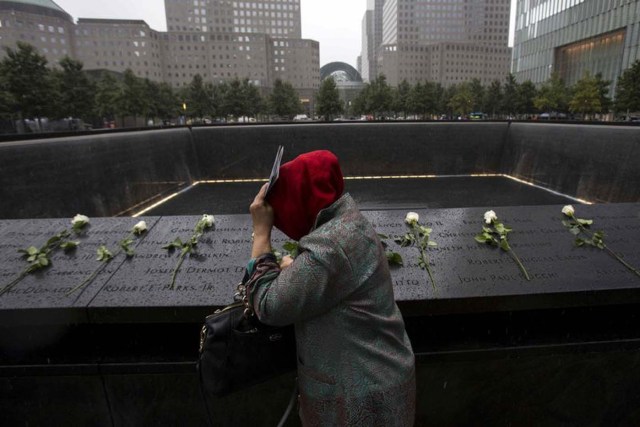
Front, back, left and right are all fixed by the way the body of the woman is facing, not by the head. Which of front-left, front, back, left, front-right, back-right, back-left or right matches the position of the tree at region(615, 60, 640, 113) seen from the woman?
right

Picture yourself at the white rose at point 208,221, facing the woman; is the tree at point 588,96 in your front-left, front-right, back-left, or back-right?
back-left

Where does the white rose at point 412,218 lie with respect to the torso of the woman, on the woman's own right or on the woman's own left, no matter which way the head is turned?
on the woman's own right

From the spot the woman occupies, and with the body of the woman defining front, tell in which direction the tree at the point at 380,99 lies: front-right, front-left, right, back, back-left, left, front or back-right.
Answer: front-right

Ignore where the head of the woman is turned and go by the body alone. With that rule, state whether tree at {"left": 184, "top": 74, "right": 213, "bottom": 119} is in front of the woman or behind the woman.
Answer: in front

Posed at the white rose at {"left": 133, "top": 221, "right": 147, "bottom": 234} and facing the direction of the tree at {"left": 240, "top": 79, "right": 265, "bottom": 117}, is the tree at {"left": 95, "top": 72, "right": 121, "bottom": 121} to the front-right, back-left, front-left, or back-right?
front-left

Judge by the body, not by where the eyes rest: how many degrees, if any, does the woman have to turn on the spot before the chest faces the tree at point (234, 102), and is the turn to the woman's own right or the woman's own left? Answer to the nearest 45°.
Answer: approximately 45° to the woman's own right

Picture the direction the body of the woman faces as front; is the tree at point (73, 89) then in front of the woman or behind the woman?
in front

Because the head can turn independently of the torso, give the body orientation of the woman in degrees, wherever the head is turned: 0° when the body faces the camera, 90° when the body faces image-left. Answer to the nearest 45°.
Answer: approximately 135°

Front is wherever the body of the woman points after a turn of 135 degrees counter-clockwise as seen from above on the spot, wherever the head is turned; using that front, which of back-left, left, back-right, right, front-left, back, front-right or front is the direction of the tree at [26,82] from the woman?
back-right

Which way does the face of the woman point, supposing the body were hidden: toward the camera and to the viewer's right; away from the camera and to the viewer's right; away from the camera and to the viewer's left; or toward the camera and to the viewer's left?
away from the camera and to the viewer's left
